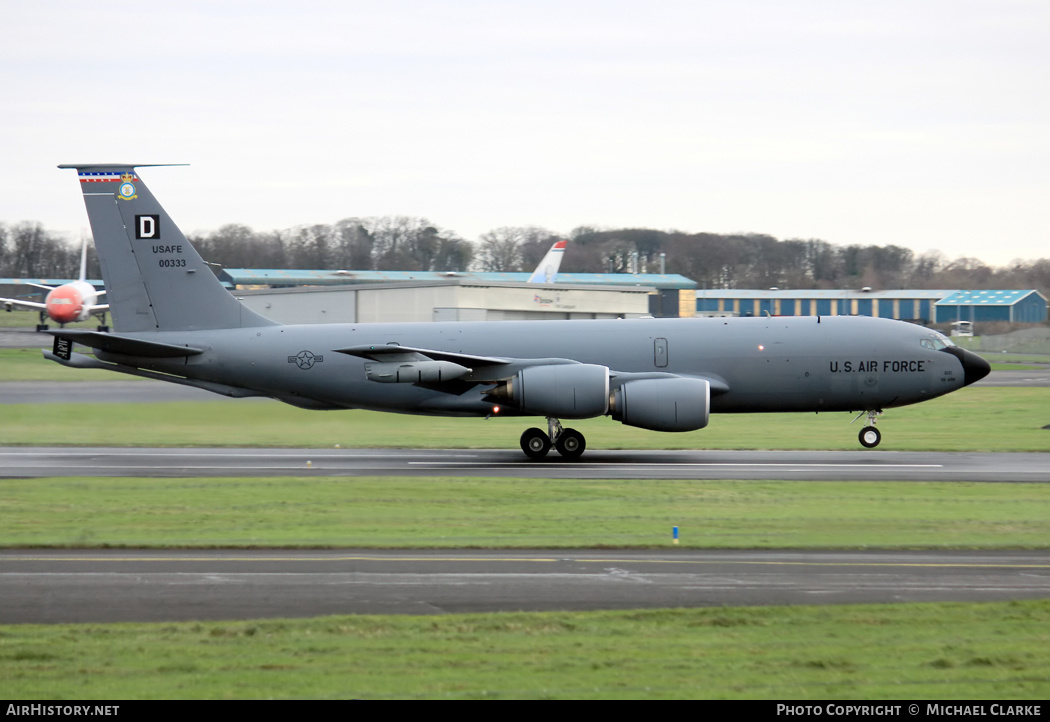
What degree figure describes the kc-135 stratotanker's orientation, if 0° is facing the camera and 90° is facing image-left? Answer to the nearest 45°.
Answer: approximately 270°
